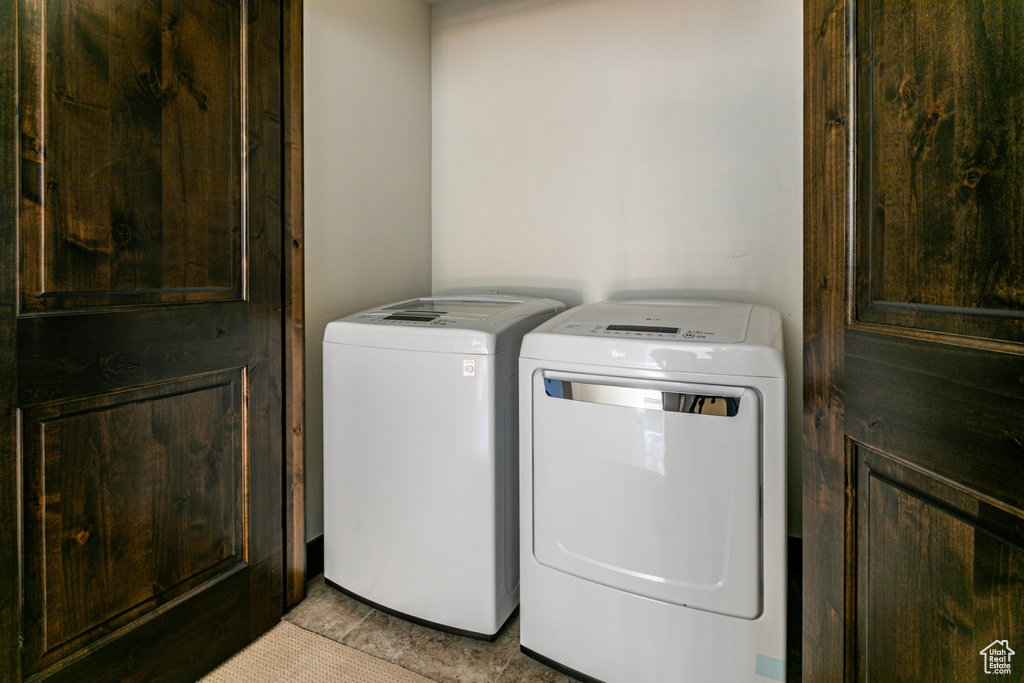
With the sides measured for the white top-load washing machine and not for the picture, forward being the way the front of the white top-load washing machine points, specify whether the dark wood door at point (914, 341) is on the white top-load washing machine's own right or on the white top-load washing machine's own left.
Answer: on the white top-load washing machine's own left

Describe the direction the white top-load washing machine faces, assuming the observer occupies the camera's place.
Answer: facing the viewer and to the left of the viewer
